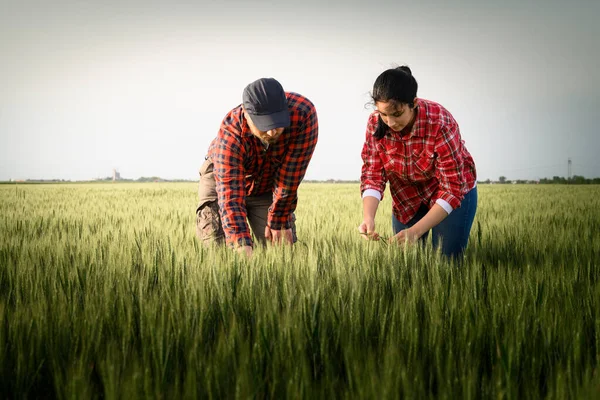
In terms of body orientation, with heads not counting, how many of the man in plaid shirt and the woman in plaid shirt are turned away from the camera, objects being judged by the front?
0

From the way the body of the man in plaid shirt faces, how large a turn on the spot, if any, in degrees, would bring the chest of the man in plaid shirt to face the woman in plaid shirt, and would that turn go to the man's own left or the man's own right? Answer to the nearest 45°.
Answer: approximately 45° to the man's own left

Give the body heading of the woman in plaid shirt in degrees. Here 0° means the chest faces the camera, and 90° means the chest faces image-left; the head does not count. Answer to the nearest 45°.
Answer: approximately 45°

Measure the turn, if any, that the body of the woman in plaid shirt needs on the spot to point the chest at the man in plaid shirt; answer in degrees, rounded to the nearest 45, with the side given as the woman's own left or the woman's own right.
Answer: approximately 45° to the woman's own right

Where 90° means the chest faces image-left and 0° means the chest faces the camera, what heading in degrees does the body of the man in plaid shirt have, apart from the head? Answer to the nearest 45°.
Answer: approximately 315°

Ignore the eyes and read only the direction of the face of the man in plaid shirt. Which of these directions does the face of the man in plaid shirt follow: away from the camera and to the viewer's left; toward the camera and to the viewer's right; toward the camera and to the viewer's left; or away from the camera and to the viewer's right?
toward the camera and to the viewer's right
